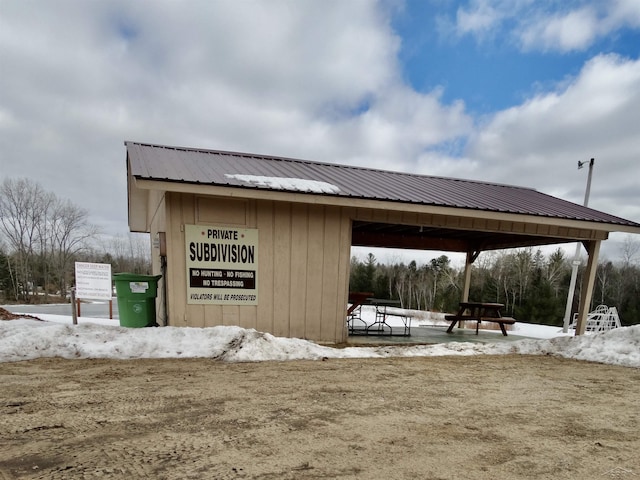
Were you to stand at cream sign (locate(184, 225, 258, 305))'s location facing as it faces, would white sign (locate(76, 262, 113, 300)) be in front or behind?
behind

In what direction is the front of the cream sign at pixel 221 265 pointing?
toward the camera
